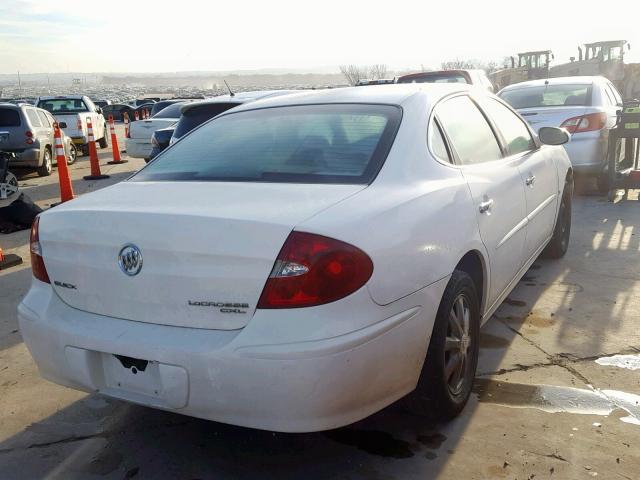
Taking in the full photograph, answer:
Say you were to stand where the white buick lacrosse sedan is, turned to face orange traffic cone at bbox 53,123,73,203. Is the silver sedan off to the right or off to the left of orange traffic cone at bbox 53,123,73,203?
right

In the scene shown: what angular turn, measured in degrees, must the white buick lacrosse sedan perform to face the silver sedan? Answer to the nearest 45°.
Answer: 0° — it already faces it

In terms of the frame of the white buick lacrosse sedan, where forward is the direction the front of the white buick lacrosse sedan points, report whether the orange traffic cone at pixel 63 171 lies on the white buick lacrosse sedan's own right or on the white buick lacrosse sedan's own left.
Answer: on the white buick lacrosse sedan's own left

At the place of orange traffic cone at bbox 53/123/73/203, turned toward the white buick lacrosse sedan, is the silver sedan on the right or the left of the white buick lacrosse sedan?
left

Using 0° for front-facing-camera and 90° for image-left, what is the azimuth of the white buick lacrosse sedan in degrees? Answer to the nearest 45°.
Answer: approximately 225°

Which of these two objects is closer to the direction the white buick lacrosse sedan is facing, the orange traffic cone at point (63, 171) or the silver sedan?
the silver sedan
